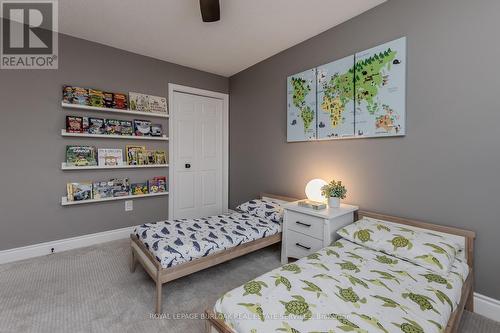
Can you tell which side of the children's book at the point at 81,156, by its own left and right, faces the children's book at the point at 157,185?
left

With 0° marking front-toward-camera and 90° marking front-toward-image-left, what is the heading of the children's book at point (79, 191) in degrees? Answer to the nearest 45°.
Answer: approximately 0°

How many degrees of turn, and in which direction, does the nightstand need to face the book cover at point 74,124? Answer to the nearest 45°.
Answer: approximately 45° to its right

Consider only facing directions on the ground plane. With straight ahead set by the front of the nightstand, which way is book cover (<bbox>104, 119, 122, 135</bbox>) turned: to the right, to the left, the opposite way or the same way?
to the left

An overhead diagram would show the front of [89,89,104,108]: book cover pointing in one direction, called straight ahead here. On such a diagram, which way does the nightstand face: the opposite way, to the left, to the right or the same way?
to the right
